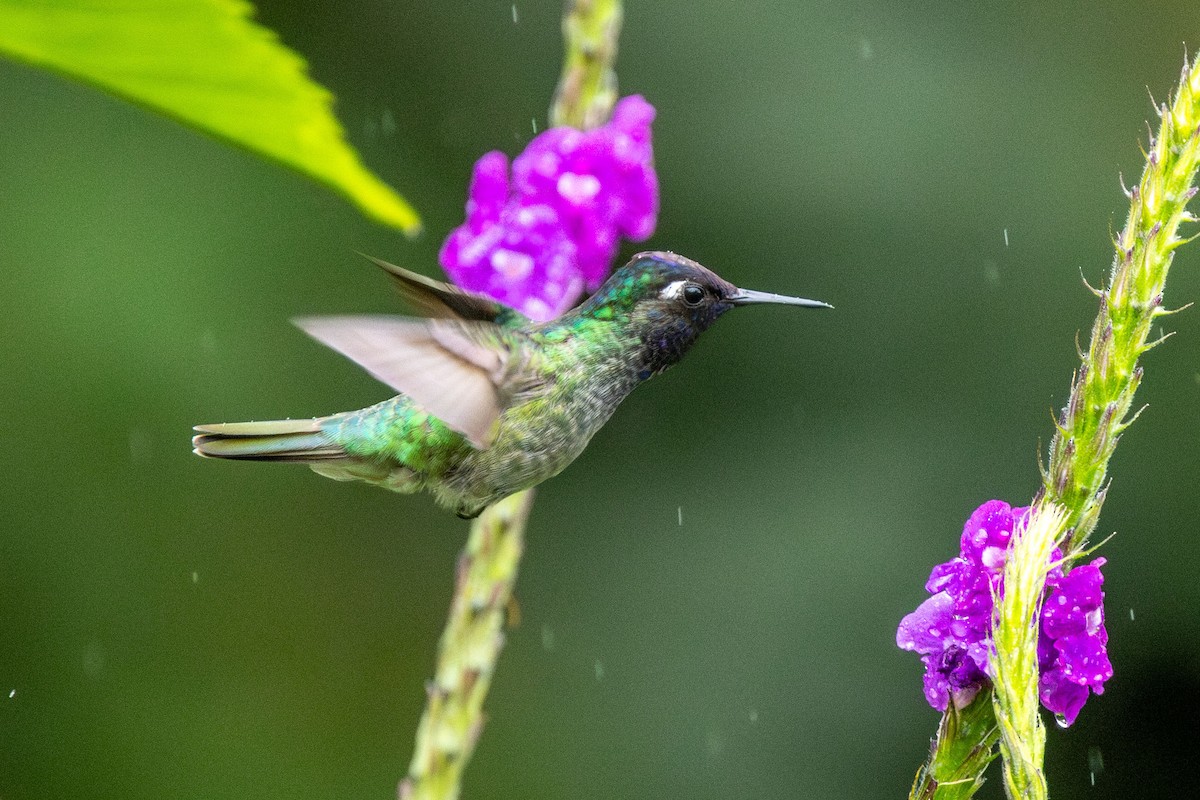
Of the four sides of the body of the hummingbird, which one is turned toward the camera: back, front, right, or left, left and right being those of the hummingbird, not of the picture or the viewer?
right
